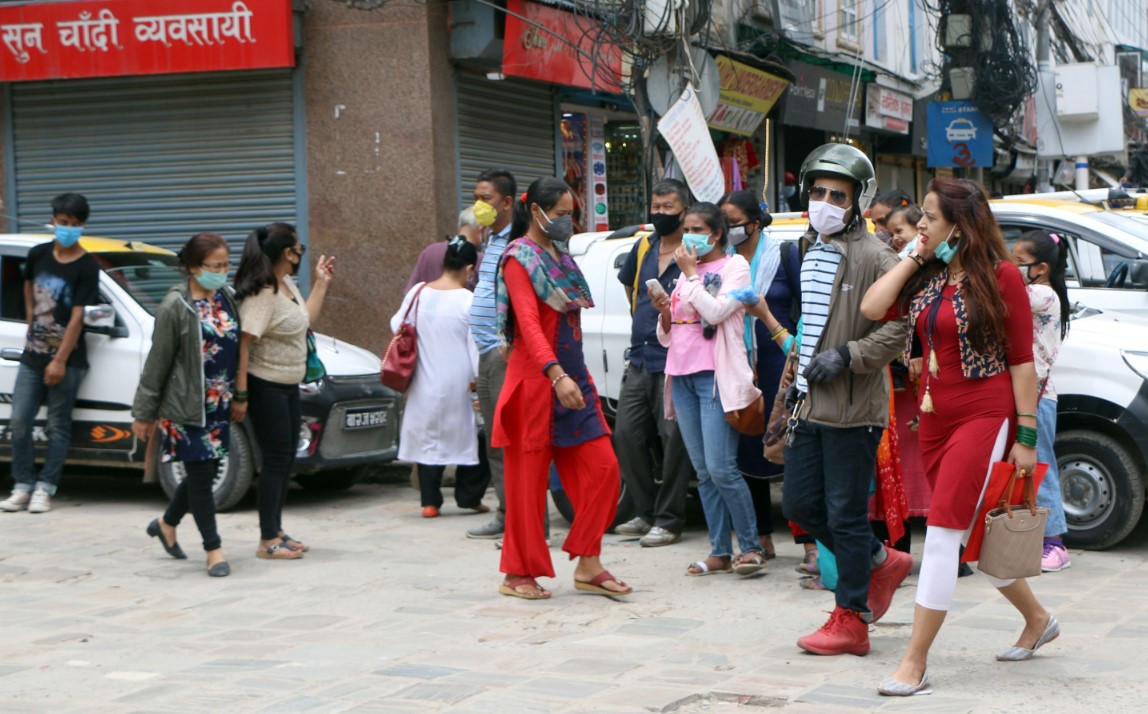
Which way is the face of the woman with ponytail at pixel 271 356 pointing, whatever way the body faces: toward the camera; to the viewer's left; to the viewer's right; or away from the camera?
to the viewer's right

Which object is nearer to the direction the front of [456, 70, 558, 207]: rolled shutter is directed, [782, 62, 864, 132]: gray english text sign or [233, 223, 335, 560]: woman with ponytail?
the woman with ponytail

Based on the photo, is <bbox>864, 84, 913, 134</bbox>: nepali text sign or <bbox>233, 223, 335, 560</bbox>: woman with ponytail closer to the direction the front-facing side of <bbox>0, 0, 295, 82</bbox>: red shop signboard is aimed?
the woman with ponytail

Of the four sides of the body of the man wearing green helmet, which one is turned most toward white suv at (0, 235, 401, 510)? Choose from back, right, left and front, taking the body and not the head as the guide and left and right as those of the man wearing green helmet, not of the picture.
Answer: right

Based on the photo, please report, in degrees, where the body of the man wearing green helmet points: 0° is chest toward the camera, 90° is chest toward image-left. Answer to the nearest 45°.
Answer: approximately 45°

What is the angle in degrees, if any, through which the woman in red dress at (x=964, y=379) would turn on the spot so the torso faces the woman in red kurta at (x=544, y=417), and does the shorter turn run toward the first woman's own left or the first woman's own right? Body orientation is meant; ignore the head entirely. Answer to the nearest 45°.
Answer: approximately 90° to the first woman's own right

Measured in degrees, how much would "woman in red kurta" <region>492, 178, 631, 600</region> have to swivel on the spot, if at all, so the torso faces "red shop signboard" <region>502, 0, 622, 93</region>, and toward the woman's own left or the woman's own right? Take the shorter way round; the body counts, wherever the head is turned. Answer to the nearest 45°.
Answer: approximately 135° to the woman's own left

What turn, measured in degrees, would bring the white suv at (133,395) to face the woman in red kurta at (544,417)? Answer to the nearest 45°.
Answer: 0° — it already faces them

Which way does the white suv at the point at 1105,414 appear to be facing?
to the viewer's right

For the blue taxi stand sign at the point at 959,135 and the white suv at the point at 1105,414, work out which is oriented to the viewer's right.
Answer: the white suv

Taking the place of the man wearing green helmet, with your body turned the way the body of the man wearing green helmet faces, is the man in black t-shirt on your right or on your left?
on your right

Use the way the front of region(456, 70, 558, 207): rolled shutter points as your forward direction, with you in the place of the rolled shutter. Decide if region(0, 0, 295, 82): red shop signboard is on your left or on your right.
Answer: on your right

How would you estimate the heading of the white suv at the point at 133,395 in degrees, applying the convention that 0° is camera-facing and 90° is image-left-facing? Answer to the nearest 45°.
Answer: approximately 315°
